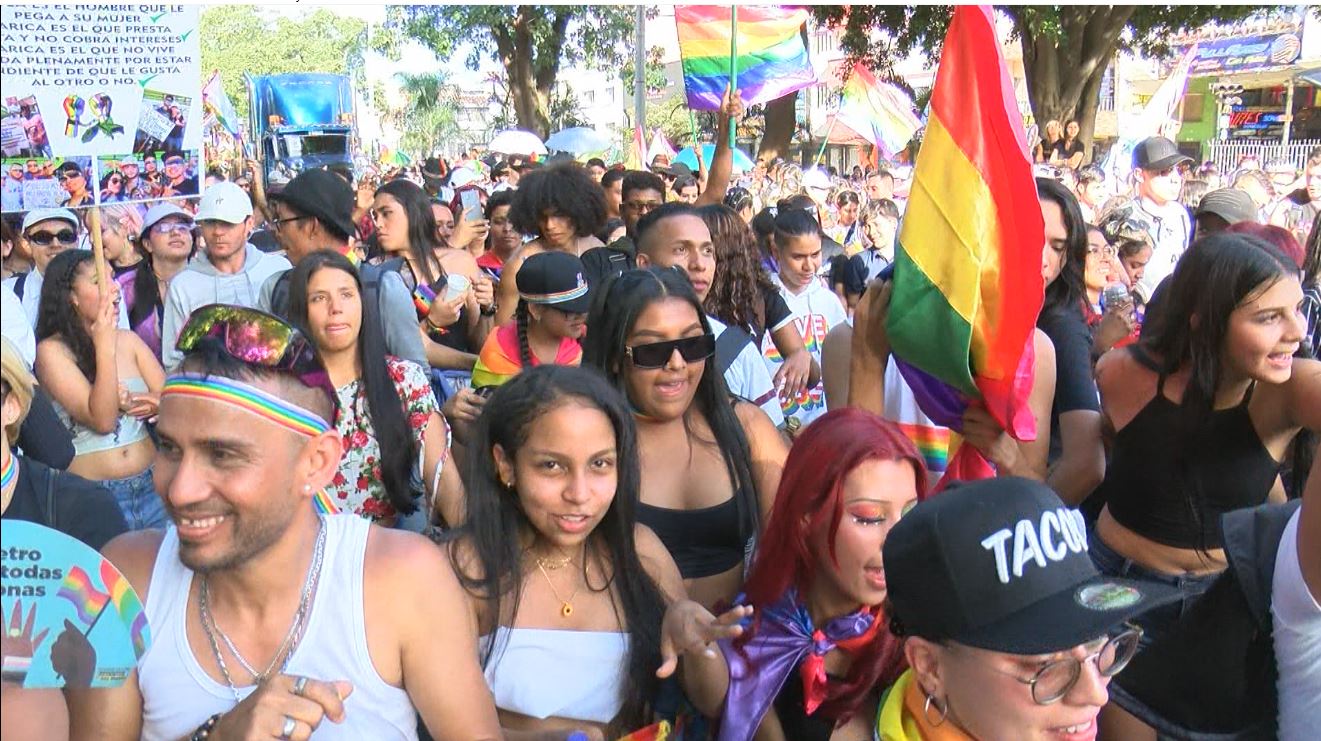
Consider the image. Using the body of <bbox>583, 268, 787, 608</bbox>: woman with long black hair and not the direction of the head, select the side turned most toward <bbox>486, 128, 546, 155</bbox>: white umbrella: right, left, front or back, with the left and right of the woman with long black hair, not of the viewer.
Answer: back

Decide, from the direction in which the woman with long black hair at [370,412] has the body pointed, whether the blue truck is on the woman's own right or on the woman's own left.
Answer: on the woman's own right

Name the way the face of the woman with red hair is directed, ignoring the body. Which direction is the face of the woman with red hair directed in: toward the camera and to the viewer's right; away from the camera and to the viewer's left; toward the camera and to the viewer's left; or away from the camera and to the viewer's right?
toward the camera and to the viewer's right

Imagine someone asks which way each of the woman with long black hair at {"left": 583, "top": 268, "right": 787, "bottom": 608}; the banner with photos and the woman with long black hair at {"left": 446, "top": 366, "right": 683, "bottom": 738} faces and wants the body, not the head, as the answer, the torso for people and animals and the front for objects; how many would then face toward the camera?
3

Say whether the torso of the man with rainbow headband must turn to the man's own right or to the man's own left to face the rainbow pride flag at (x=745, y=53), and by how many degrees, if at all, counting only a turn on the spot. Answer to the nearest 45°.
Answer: approximately 180°

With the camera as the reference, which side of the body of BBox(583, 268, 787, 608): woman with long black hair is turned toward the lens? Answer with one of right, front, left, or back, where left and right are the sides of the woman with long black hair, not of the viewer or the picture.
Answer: front

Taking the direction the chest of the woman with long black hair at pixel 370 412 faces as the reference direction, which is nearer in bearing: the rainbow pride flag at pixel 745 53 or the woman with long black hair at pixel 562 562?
the woman with long black hair

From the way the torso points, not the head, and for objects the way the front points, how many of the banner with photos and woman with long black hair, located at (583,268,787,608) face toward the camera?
2

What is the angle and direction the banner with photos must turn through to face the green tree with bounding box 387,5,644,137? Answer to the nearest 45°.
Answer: approximately 180°

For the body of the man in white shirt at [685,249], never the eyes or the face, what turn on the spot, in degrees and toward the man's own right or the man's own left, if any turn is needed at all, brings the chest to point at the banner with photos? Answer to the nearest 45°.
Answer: approximately 90° to the man's own right

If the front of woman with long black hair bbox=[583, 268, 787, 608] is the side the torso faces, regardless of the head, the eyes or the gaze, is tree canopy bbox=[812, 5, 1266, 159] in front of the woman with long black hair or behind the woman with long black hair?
behind

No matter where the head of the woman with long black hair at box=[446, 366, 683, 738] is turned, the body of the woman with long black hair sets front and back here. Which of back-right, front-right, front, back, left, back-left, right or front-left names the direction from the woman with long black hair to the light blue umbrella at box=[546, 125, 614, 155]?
back

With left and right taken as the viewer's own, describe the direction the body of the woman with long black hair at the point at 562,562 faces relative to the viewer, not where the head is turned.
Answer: facing the viewer

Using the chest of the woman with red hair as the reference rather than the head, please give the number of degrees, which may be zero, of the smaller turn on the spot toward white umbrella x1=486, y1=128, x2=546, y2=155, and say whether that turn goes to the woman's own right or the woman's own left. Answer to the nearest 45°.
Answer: approximately 135° to the woman's own left

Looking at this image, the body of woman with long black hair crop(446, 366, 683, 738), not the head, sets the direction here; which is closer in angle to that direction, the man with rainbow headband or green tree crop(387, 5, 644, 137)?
the man with rainbow headband

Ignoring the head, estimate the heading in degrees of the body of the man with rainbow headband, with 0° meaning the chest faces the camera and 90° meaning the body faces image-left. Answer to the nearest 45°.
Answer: approximately 45°

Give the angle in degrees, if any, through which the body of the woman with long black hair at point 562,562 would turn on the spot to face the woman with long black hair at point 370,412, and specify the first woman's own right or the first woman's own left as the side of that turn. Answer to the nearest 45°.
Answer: approximately 135° to the first woman's own right

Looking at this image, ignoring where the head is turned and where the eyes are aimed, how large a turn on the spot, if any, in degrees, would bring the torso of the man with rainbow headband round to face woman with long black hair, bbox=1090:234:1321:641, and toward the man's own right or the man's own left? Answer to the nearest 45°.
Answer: approximately 135° to the man's own left
